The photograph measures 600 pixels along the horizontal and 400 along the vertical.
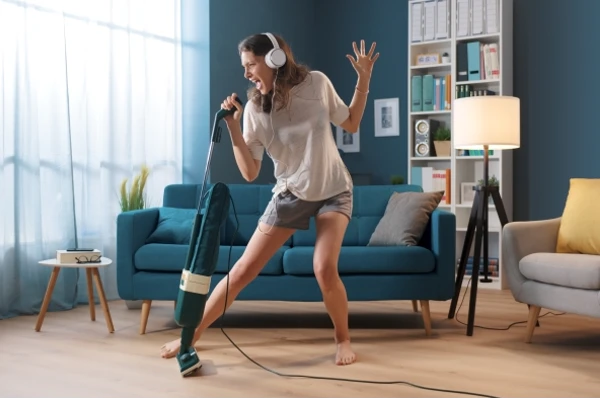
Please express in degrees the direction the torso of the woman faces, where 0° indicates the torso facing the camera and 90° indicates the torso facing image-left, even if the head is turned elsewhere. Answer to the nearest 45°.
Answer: approximately 45°

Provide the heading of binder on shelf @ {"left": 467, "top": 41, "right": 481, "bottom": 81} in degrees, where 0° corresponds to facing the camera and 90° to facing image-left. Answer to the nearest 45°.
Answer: approximately 0°

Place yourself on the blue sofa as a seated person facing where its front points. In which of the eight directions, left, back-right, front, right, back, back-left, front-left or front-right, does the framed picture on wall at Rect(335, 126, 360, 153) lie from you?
back

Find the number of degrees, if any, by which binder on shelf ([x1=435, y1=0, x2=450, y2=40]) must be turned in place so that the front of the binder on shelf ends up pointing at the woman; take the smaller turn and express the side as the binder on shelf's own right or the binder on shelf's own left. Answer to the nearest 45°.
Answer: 0° — it already faces them

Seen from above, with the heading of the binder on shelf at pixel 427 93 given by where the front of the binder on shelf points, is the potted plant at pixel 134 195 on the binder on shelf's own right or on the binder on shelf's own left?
on the binder on shelf's own right
